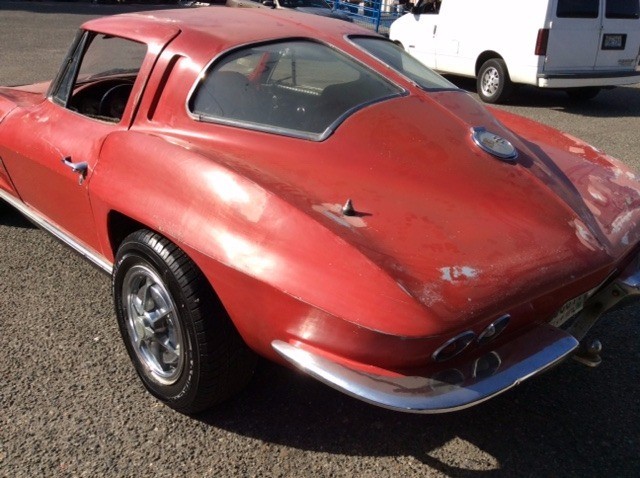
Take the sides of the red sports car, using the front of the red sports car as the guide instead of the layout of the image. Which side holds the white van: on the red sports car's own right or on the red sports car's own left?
on the red sports car's own right

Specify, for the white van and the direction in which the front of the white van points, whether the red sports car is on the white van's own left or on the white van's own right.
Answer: on the white van's own left

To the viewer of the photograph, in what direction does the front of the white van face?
facing away from the viewer and to the left of the viewer

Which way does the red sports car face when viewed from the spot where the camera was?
facing away from the viewer and to the left of the viewer
